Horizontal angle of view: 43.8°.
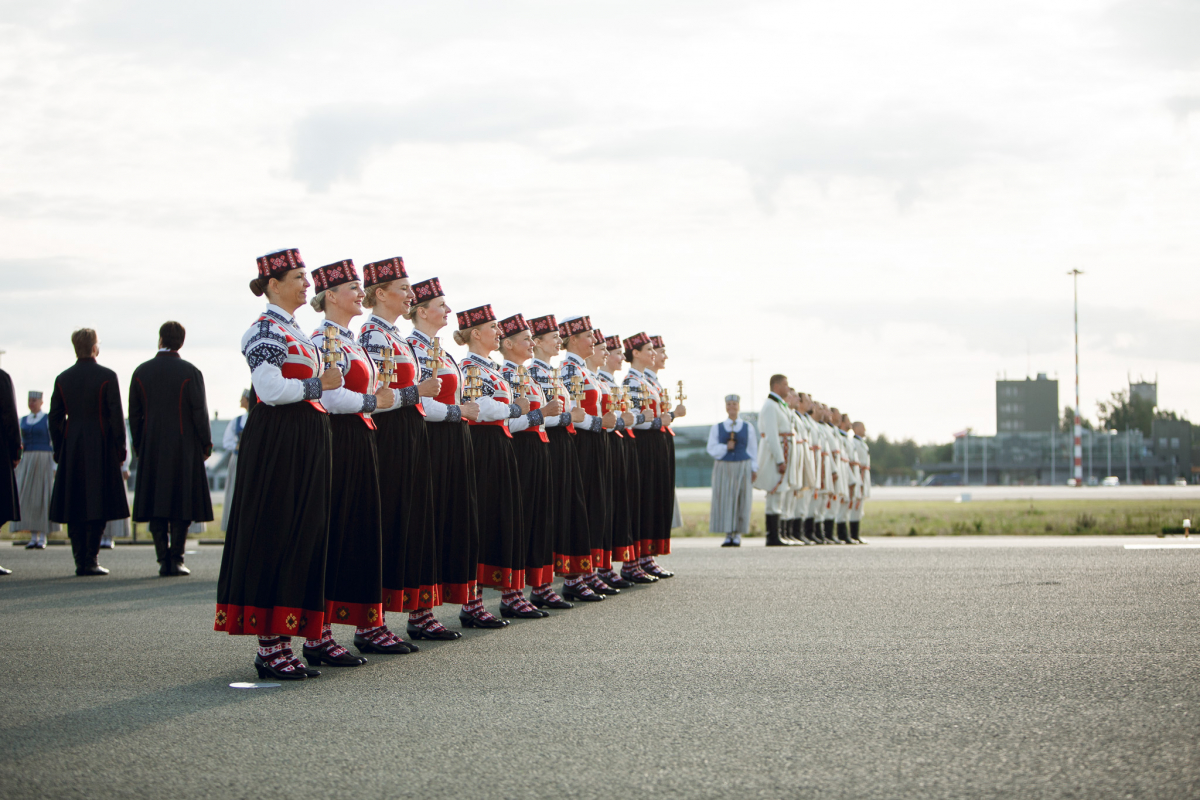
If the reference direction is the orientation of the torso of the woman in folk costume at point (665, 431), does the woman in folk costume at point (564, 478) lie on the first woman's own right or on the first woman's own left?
on the first woman's own right

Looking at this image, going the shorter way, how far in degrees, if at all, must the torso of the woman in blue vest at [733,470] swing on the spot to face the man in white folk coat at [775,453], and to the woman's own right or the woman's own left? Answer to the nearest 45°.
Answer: approximately 90° to the woman's own left

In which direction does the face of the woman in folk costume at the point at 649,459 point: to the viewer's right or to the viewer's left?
to the viewer's right

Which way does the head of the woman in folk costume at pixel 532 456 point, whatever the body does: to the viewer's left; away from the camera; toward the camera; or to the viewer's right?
to the viewer's right

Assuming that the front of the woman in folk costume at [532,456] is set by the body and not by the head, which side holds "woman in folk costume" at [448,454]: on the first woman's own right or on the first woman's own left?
on the first woman's own right

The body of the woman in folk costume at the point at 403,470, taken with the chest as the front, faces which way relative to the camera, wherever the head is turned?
to the viewer's right

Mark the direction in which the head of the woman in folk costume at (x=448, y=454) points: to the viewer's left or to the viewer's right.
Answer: to the viewer's right

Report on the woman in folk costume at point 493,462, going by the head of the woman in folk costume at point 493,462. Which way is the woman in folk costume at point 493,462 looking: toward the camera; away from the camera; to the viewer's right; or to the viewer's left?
to the viewer's right

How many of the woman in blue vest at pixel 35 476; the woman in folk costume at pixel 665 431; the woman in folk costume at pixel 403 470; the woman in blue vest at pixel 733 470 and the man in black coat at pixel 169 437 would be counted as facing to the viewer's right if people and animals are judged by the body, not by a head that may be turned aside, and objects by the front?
2

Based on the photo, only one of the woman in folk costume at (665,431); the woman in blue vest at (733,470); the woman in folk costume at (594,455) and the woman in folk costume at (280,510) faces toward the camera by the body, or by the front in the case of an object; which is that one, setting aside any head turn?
the woman in blue vest

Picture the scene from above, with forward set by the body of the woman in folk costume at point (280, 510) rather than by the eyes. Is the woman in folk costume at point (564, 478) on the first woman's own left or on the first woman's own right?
on the first woman's own left

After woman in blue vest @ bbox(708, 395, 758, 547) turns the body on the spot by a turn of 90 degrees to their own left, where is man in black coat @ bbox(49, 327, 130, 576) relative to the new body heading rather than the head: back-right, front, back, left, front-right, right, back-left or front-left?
back-right

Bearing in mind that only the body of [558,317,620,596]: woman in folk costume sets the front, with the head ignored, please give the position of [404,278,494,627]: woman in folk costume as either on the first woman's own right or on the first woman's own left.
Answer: on the first woman's own right

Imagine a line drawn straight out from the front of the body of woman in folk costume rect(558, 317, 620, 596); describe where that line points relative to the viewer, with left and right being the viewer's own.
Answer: facing to the right of the viewer

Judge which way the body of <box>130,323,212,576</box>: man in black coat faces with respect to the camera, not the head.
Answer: away from the camera
